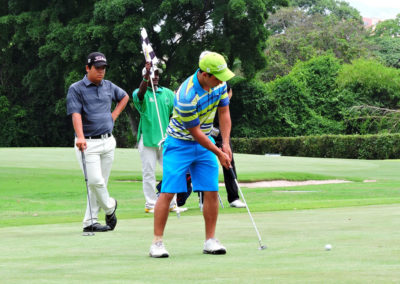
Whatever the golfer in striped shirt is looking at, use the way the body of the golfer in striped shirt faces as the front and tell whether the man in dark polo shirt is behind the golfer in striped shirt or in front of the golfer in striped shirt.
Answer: behind

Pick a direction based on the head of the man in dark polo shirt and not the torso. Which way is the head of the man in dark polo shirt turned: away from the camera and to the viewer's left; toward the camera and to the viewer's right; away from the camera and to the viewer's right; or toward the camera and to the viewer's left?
toward the camera and to the viewer's right

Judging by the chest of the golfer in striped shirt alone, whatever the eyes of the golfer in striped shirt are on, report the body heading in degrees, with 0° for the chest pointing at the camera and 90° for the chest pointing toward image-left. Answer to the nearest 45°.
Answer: approximately 315°

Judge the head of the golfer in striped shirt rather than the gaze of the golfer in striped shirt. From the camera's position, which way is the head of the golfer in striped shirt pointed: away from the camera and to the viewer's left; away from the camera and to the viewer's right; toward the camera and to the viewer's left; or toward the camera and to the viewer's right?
toward the camera and to the viewer's right

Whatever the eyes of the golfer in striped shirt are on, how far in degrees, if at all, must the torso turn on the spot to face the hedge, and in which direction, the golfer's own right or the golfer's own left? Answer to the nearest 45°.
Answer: approximately 135° to the golfer's own left
